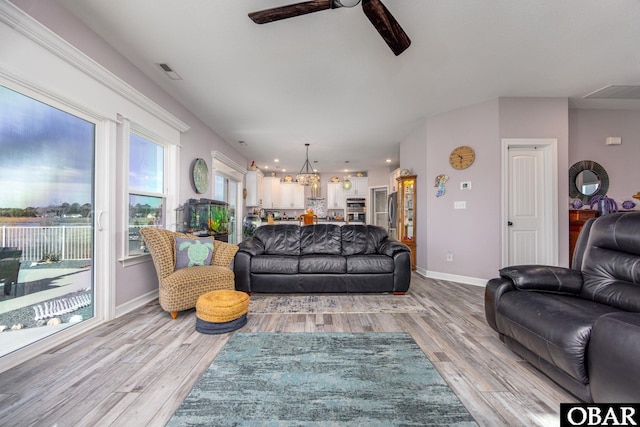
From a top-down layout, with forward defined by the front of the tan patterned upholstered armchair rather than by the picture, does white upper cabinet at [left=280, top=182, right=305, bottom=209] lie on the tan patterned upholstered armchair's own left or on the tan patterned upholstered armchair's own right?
on the tan patterned upholstered armchair's own left

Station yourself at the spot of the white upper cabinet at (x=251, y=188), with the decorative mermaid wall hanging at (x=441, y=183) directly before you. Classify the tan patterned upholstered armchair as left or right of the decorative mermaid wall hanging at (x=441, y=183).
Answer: right

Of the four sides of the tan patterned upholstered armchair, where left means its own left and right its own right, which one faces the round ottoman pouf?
front

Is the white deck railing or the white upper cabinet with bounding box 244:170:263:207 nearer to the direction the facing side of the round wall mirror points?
the white deck railing

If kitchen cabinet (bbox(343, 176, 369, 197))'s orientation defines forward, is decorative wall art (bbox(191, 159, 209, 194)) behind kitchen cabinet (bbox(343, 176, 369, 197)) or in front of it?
in front

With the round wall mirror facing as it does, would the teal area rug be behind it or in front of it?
in front

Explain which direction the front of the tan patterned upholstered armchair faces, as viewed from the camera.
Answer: facing the viewer and to the right of the viewer

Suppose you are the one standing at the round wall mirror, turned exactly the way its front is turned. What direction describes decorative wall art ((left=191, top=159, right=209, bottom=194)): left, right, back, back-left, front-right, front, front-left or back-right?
front-right

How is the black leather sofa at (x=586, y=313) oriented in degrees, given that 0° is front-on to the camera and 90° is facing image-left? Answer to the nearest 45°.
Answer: approximately 45°

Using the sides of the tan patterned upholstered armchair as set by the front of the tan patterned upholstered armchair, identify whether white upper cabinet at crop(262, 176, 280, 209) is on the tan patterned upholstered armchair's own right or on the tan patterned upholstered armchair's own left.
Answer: on the tan patterned upholstered armchair's own left

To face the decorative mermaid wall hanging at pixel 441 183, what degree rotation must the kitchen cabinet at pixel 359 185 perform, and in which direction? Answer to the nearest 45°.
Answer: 0° — it already faces it

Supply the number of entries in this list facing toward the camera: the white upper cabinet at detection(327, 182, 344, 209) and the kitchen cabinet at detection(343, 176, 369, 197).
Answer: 2
